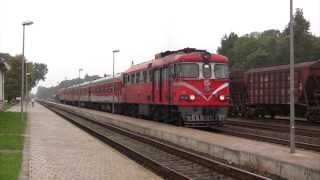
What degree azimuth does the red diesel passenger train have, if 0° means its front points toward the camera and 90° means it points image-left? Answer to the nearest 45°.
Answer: approximately 315°

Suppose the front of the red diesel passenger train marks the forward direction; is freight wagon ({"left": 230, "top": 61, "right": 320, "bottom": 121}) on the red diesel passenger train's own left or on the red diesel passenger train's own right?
on the red diesel passenger train's own left
